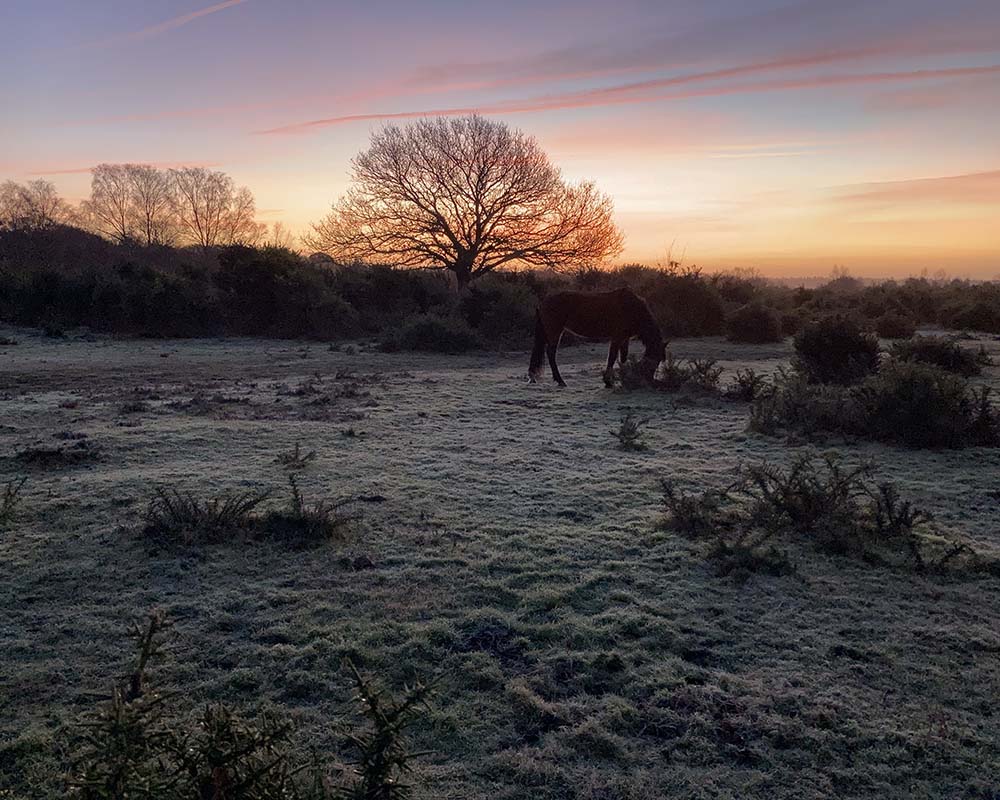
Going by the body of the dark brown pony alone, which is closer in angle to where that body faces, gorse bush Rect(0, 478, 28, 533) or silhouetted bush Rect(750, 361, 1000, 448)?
the silhouetted bush

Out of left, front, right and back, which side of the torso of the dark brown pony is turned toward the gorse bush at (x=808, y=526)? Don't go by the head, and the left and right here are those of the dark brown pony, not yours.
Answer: right

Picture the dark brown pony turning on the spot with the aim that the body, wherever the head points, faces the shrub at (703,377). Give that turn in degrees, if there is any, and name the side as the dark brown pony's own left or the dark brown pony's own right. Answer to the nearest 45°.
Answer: approximately 45° to the dark brown pony's own right

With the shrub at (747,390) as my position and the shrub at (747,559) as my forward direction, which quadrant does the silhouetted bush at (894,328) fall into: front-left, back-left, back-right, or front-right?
back-left

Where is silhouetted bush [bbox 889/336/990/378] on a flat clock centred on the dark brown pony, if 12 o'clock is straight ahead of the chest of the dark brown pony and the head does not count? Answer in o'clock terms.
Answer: The silhouetted bush is roughly at 12 o'clock from the dark brown pony.

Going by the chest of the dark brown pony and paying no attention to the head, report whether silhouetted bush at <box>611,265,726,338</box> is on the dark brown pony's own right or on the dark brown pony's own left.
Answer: on the dark brown pony's own left

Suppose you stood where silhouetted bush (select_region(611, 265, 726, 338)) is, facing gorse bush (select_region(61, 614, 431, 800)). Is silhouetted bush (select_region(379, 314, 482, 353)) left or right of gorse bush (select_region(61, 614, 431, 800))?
right

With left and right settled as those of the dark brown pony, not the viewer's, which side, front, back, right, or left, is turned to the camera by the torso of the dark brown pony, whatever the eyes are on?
right

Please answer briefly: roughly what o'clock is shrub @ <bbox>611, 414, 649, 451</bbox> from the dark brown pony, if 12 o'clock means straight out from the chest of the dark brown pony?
The shrub is roughly at 3 o'clock from the dark brown pony.

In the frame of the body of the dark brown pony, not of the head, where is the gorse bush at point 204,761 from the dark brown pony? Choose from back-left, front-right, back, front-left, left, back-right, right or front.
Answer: right

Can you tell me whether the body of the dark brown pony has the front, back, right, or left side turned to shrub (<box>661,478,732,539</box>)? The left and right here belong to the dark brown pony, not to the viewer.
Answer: right

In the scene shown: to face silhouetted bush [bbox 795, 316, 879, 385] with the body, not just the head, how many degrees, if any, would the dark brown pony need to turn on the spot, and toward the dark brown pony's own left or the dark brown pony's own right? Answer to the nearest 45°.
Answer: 0° — it already faces it

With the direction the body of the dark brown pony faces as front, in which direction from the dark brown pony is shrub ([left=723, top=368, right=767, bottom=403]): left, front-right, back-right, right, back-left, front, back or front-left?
front-right
